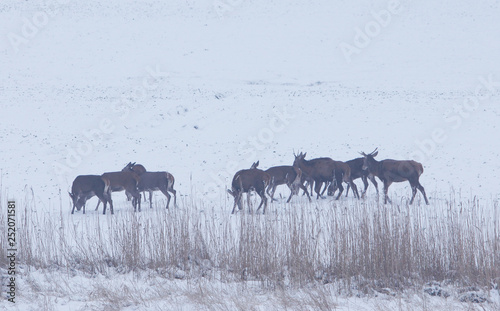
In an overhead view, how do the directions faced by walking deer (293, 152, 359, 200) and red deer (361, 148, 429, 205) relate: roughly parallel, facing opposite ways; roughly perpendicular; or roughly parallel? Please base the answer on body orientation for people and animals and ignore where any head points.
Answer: roughly parallel

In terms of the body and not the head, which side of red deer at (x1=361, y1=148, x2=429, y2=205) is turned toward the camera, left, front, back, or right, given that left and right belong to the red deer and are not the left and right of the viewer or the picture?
left
